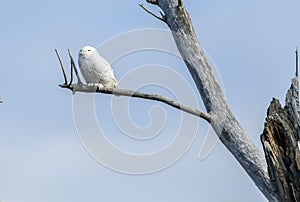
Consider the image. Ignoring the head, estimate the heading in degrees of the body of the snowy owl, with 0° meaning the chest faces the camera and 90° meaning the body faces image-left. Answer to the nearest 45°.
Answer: approximately 45°
